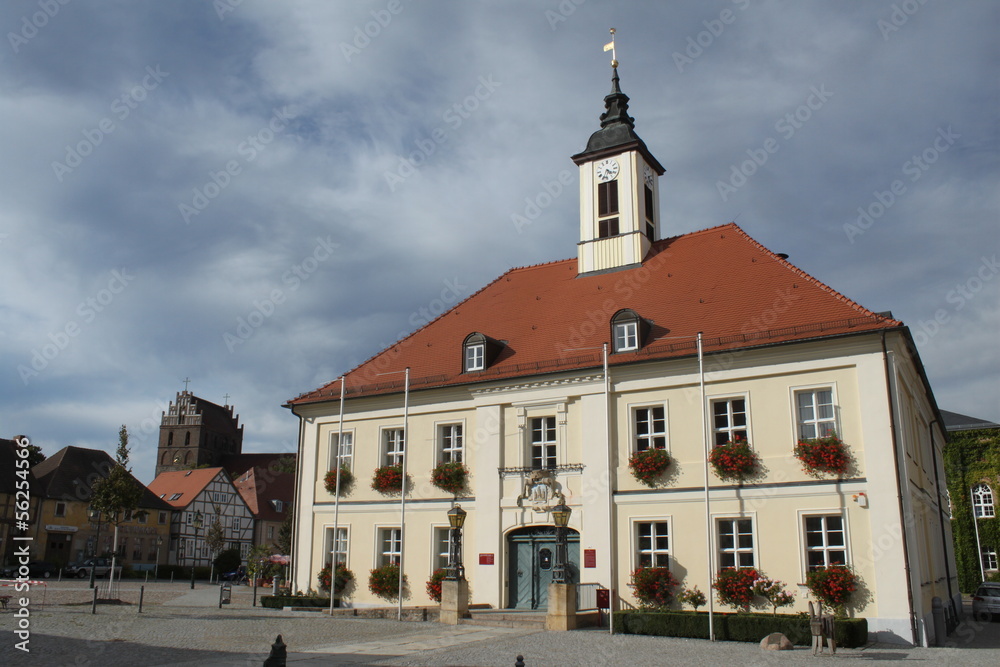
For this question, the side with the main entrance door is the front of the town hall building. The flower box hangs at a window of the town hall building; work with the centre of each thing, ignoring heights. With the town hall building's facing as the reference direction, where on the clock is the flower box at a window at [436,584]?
The flower box at a window is roughly at 2 o'clock from the town hall building.

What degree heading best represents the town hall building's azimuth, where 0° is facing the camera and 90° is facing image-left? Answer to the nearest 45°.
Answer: approximately 45°

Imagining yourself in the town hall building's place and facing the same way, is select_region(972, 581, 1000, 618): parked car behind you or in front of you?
behind

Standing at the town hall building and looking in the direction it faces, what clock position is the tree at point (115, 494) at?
The tree is roughly at 2 o'clock from the town hall building.

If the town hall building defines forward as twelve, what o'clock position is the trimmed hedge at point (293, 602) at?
The trimmed hedge is roughly at 2 o'clock from the town hall building.
